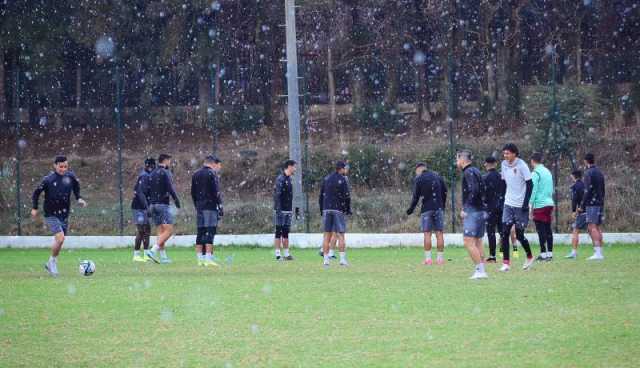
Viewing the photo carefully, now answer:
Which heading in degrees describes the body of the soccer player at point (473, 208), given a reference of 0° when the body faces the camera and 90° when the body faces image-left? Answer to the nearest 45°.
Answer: approximately 90°

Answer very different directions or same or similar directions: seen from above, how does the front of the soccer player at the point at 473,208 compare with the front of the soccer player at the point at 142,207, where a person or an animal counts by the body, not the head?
very different directions

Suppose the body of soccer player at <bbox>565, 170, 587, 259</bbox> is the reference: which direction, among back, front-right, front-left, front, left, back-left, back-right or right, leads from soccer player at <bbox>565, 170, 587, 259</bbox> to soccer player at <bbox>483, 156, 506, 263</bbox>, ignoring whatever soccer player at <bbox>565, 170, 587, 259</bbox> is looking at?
front-left

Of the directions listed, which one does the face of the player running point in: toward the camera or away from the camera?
toward the camera

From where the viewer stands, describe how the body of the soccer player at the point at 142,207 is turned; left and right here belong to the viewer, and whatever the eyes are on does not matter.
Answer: facing to the right of the viewer

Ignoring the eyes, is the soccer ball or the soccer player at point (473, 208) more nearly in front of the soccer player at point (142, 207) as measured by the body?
the soccer player

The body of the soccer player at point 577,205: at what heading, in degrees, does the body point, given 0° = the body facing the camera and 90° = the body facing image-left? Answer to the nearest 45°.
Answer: approximately 90°

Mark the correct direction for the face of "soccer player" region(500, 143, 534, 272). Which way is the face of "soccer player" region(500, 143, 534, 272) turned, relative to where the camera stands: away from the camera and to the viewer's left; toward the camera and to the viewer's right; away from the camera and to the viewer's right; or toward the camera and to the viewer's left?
toward the camera and to the viewer's left

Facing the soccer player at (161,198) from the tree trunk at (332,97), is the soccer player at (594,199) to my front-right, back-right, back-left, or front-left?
front-left

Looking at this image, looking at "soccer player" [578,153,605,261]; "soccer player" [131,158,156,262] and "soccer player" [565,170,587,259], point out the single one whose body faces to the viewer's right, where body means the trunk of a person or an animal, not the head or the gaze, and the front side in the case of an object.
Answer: "soccer player" [131,158,156,262]

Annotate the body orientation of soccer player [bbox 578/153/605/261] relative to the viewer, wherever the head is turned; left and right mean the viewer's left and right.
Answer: facing to the left of the viewer
